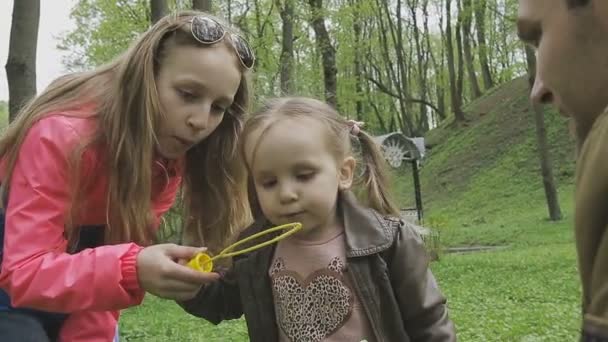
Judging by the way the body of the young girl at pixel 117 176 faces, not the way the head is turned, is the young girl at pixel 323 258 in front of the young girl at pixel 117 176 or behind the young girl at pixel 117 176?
in front

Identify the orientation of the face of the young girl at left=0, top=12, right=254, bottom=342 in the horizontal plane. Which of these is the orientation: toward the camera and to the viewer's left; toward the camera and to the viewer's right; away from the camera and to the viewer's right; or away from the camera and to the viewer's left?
toward the camera and to the viewer's right

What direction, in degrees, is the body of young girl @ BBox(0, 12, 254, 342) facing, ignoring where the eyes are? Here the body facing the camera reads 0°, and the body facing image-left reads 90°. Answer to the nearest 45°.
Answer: approximately 315°
